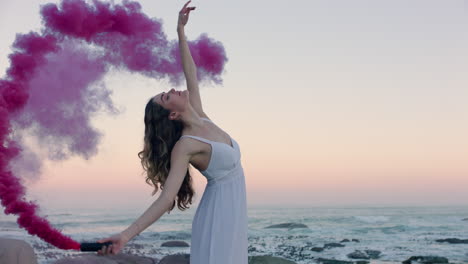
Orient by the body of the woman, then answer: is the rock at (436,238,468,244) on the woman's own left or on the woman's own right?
on the woman's own left

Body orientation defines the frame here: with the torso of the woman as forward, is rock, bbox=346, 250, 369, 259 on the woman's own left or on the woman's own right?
on the woman's own left

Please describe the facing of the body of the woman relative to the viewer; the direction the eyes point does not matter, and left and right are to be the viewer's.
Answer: facing to the right of the viewer
